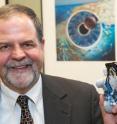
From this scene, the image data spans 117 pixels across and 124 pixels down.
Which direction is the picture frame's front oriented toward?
toward the camera

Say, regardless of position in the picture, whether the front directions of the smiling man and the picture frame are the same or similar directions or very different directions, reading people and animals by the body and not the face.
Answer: same or similar directions

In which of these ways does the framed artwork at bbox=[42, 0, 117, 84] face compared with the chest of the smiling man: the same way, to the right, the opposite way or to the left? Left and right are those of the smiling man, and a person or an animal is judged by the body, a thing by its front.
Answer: the same way

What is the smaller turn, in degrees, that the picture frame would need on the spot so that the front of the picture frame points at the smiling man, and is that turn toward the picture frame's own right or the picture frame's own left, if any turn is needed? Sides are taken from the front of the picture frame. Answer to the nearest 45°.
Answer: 0° — it already faces them

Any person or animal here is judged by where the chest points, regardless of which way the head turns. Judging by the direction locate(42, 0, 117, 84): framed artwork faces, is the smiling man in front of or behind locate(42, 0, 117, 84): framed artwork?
in front

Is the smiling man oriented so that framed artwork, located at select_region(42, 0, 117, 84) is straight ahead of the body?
no

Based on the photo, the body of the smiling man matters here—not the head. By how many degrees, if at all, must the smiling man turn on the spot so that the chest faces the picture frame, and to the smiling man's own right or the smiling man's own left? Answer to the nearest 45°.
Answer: approximately 180°

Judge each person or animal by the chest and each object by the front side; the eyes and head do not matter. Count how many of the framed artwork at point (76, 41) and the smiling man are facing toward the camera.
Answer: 2
